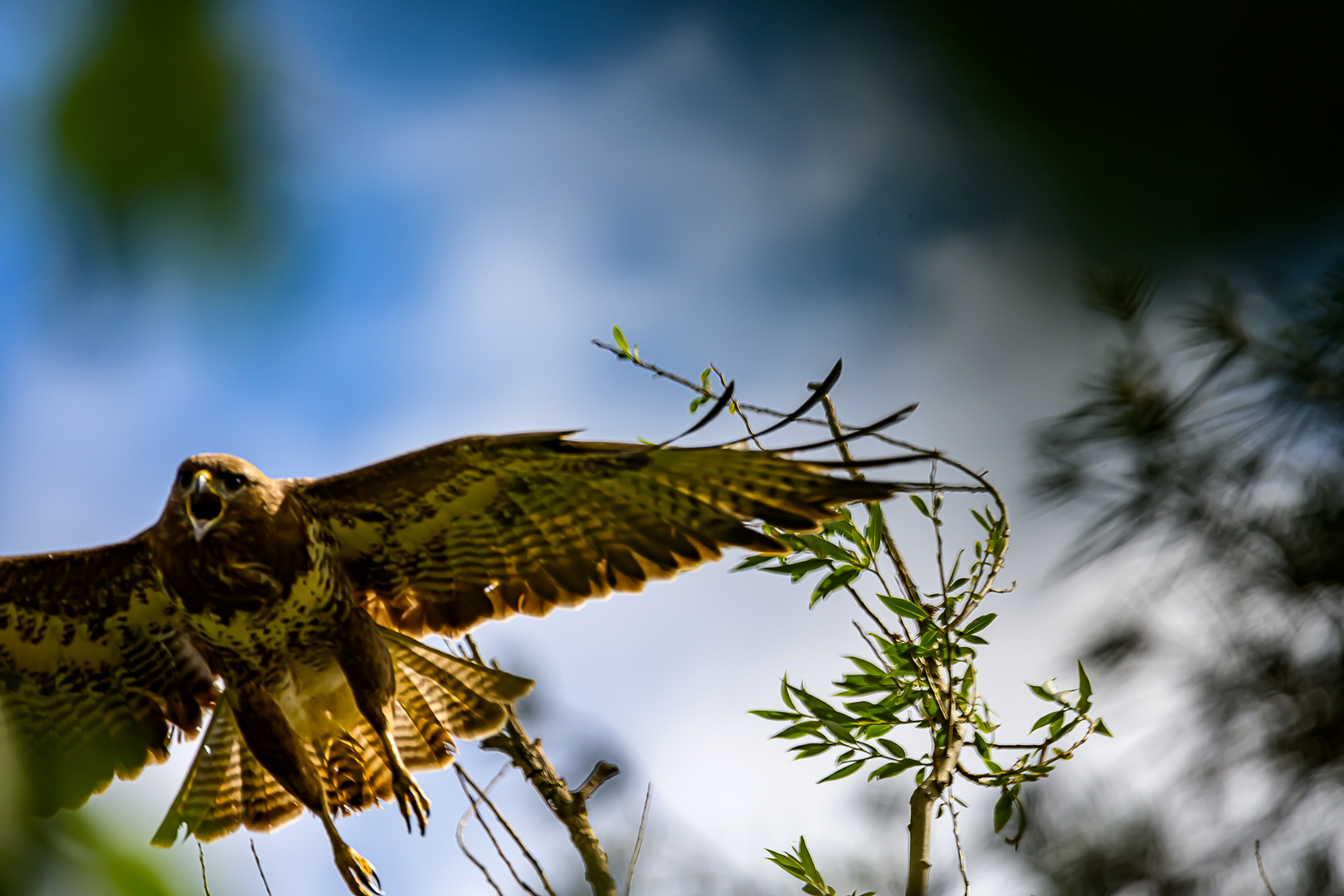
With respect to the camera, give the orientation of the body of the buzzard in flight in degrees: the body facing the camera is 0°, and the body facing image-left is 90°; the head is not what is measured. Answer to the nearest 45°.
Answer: approximately 0°
